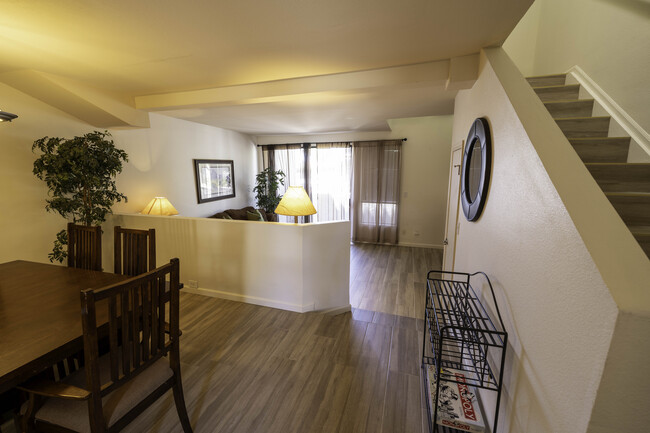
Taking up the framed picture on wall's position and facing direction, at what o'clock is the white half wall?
The white half wall is roughly at 1 o'clock from the framed picture on wall.

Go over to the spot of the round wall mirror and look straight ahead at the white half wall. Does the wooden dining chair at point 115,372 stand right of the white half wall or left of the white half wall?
left

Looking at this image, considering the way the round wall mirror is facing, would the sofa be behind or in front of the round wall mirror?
in front

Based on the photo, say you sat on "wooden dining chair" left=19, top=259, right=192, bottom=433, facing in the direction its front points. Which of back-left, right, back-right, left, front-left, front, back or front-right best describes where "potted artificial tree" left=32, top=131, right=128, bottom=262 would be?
front-right

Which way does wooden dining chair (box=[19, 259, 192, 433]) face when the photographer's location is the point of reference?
facing away from the viewer and to the left of the viewer

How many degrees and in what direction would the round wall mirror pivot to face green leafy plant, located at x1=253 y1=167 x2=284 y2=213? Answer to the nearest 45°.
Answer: approximately 45° to its right

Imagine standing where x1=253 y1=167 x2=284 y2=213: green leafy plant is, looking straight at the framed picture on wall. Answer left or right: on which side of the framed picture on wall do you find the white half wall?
left

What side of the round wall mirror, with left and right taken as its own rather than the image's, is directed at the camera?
left

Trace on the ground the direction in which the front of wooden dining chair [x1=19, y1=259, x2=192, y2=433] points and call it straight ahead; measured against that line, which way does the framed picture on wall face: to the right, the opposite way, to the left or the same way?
the opposite way

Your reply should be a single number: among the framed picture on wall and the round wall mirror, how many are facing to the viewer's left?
1

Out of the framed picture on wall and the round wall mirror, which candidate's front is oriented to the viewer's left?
the round wall mirror

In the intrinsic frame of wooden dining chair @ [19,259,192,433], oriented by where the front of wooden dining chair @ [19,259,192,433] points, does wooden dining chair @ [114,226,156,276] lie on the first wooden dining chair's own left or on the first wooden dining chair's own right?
on the first wooden dining chair's own right

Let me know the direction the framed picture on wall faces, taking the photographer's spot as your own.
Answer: facing the viewer and to the right of the viewer

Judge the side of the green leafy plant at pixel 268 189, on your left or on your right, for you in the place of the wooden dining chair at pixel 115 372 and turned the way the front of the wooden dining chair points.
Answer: on your right
